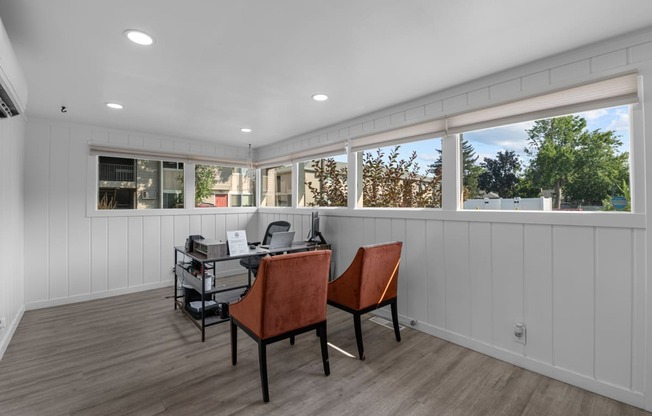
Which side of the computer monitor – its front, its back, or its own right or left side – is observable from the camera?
left

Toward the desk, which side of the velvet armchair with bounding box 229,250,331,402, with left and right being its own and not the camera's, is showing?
front

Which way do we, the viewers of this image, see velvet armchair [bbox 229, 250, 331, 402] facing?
facing away from the viewer and to the left of the viewer

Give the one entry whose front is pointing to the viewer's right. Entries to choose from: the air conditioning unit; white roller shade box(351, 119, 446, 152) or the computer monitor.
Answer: the air conditioning unit

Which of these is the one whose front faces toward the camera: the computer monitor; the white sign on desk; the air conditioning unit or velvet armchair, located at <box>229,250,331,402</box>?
the white sign on desk

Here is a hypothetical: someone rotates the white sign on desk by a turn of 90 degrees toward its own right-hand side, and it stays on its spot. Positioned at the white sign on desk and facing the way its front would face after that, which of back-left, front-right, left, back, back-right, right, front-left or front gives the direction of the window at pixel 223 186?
right

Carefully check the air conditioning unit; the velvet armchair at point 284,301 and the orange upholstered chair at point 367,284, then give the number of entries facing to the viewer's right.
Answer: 1

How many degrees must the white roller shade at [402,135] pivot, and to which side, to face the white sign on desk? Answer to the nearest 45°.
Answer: approximately 45° to its right

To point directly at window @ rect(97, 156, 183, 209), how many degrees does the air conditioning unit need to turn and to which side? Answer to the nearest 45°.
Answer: approximately 45° to its left

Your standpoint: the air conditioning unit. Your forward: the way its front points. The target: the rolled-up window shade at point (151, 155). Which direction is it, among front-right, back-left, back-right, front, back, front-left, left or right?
front-left

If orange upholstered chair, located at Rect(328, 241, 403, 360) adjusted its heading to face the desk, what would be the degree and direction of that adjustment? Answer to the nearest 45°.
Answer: approximately 45° to its left

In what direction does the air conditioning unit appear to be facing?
to the viewer's right
